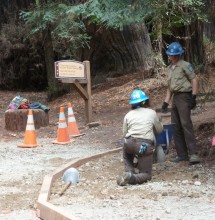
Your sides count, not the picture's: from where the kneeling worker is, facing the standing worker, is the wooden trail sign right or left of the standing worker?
left

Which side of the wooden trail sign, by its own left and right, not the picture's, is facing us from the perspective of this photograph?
front

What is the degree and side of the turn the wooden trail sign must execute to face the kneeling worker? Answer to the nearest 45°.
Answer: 0° — it already faces them

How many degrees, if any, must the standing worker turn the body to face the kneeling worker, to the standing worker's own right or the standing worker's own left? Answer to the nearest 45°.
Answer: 0° — they already face them

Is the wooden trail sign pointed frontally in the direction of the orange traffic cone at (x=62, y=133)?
yes

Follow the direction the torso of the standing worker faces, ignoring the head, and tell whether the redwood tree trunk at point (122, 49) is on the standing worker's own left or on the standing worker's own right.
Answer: on the standing worker's own right

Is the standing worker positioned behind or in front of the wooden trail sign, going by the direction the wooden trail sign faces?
in front

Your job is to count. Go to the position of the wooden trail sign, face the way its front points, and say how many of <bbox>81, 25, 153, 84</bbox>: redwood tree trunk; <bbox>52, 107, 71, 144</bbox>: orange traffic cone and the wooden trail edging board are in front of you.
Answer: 2

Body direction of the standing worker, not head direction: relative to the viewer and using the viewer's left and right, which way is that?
facing the viewer and to the left of the viewer

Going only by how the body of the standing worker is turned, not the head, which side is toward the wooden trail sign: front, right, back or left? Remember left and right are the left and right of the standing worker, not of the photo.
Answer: right

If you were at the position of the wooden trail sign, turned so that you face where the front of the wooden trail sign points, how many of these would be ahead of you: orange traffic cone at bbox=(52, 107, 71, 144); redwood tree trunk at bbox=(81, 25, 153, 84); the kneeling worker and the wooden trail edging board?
3

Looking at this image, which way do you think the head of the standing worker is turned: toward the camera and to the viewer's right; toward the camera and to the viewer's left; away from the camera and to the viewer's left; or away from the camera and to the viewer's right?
toward the camera and to the viewer's left

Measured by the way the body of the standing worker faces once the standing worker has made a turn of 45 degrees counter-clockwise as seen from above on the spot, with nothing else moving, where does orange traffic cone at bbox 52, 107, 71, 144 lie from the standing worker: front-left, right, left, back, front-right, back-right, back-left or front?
back-right

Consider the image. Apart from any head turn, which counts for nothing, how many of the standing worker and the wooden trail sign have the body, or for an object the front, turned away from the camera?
0

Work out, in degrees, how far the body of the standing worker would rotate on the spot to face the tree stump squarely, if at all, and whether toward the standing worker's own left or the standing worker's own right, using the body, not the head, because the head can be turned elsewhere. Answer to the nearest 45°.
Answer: approximately 90° to the standing worker's own right

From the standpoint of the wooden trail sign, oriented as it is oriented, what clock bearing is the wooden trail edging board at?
The wooden trail edging board is roughly at 12 o'clock from the wooden trail sign.
